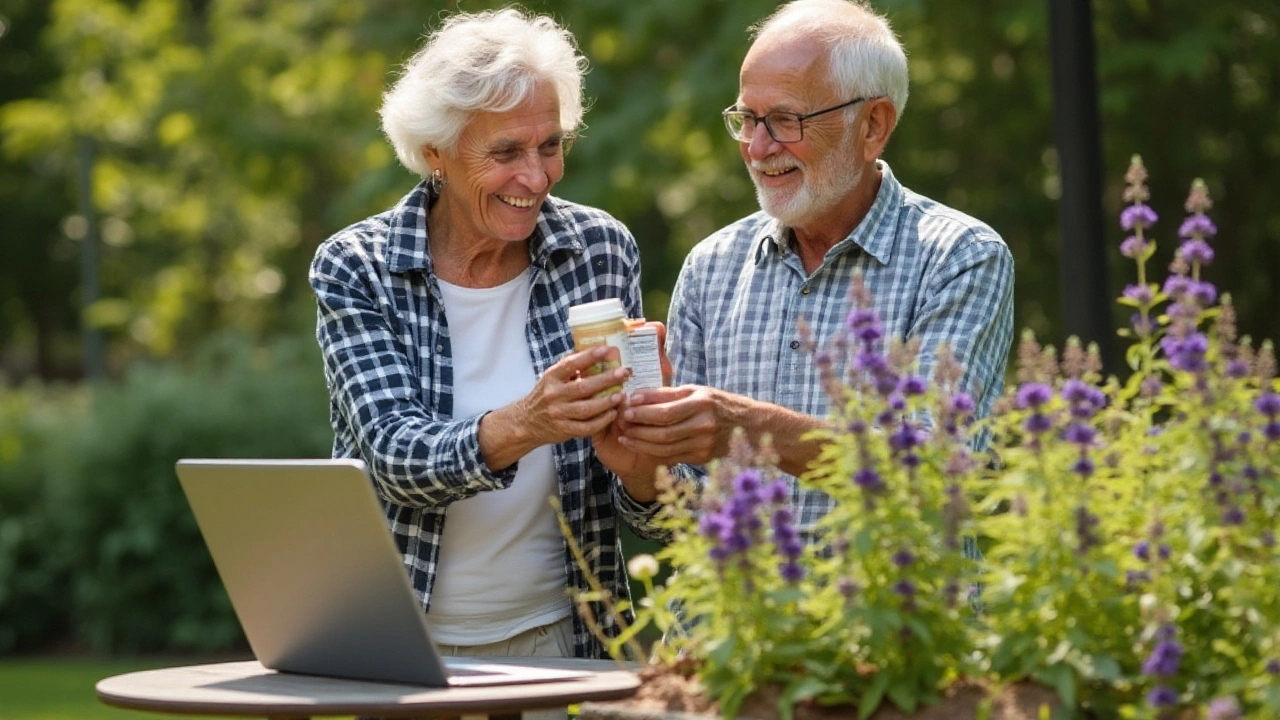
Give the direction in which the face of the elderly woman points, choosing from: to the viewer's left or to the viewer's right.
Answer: to the viewer's right

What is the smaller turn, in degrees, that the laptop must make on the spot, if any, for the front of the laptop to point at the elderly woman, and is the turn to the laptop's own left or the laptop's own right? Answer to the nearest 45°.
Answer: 0° — it already faces them

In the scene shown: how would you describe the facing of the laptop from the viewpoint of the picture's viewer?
facing away from the viewer and to the right of the viewer

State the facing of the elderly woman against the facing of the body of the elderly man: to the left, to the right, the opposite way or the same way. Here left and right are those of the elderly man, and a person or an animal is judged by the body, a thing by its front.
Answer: to the left

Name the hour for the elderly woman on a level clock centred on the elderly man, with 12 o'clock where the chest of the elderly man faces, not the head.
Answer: The elderly woman is roughly at 1 o'clock from the elderly man.

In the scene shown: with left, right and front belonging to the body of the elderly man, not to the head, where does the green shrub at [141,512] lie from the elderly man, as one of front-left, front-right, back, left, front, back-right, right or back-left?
right

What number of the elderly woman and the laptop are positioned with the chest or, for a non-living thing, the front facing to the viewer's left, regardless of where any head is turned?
0

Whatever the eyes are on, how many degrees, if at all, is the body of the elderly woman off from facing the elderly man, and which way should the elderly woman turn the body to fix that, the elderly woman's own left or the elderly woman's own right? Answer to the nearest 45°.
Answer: approximately 45° to the elderly woman's own left

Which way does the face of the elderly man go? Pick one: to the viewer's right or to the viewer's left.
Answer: to the viewer's left

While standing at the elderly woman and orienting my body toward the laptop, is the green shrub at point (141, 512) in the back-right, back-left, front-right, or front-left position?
back-right

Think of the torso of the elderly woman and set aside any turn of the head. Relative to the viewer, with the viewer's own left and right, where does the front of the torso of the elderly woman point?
facing the viewer and to the right of the viewer

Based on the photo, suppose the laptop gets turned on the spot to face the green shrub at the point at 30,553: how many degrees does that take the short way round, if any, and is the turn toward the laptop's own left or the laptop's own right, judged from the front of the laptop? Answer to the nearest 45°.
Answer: approximately 45° to the laptop's own left

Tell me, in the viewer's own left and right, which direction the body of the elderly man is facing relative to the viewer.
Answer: facing the viewer and to the left of the viewer

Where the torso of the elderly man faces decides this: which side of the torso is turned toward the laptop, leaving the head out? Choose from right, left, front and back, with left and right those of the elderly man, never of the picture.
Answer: front

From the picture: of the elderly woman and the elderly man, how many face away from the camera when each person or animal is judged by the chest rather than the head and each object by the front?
0

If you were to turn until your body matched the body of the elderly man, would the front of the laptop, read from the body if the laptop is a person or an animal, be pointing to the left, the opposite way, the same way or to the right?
the opposite way

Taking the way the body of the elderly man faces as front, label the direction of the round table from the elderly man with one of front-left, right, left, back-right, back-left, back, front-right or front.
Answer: front

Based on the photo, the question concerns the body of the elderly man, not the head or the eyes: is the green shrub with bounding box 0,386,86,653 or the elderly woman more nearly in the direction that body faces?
the elderly woman
